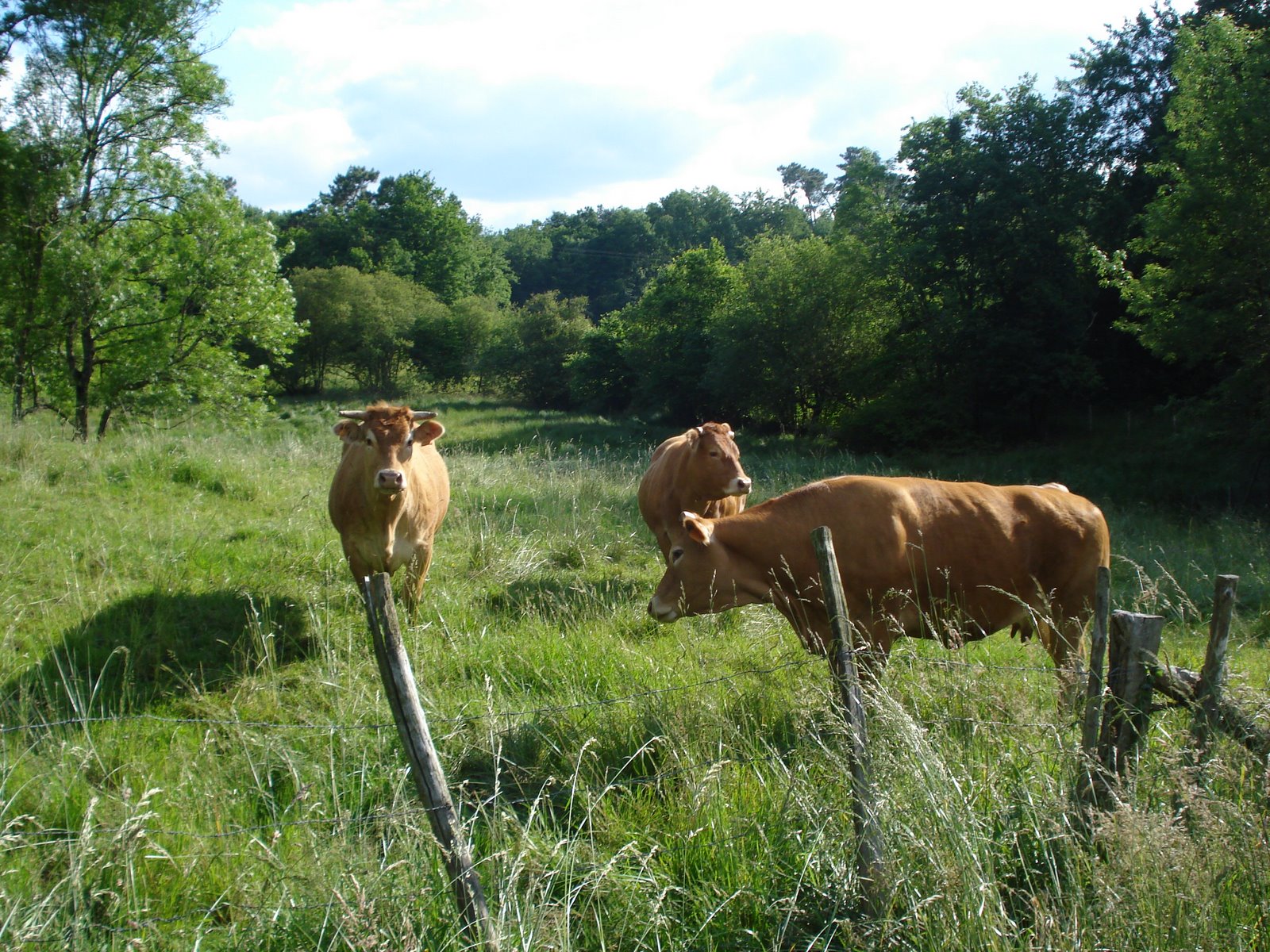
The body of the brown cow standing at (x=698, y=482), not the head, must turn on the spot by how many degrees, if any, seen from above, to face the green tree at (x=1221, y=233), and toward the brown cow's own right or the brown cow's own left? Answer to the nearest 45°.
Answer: approximately 90° to the brown cow's own left

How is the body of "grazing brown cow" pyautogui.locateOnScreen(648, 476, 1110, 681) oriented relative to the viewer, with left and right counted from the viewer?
facing to the left of the viewer

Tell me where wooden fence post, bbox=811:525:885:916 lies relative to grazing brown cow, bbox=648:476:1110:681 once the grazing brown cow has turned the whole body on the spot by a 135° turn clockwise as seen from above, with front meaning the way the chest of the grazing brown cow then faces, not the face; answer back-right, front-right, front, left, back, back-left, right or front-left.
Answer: back-right

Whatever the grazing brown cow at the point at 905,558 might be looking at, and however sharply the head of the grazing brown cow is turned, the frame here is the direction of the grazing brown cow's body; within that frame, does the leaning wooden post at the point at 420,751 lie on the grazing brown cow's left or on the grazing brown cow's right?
on the grazing brown cow's left

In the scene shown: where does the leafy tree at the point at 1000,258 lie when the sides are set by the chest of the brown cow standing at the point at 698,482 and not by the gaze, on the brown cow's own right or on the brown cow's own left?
on the brown cow's own left

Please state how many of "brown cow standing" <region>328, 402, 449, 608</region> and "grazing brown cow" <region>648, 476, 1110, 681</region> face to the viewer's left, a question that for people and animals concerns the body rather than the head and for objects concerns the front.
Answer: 1

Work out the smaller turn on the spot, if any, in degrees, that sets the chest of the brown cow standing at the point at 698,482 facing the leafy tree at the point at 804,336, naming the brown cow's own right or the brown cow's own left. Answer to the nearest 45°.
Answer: approximately 135° to the brown cow's own left

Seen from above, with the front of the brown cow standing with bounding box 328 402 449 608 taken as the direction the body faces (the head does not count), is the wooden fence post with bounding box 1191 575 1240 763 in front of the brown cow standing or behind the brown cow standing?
in front

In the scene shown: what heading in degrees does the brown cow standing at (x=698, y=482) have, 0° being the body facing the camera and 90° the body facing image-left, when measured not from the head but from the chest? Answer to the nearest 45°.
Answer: approximately 315°

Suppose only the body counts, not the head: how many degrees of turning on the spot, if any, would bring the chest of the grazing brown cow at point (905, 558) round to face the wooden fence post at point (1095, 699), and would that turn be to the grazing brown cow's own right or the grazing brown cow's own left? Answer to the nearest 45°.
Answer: approximately 90° to the grazing brown cow's own left

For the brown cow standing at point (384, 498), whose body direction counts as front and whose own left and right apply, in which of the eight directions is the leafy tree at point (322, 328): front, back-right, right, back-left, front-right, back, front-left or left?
back

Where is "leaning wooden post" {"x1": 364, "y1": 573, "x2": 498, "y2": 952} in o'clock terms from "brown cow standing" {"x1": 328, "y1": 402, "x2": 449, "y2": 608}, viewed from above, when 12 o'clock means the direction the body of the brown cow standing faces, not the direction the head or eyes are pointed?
The leaning wooden post is roughly at 12 o'clock from the brown cow standing.

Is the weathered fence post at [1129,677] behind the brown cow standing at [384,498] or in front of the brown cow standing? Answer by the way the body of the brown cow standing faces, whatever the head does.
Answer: in front

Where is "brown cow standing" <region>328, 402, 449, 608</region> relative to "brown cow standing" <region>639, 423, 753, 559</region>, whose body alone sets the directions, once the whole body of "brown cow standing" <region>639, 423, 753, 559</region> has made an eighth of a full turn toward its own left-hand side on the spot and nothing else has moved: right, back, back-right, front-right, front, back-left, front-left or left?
back-right

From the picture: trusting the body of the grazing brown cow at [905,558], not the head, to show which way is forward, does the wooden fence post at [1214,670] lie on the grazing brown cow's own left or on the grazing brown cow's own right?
on the grazing brown cow's own left
